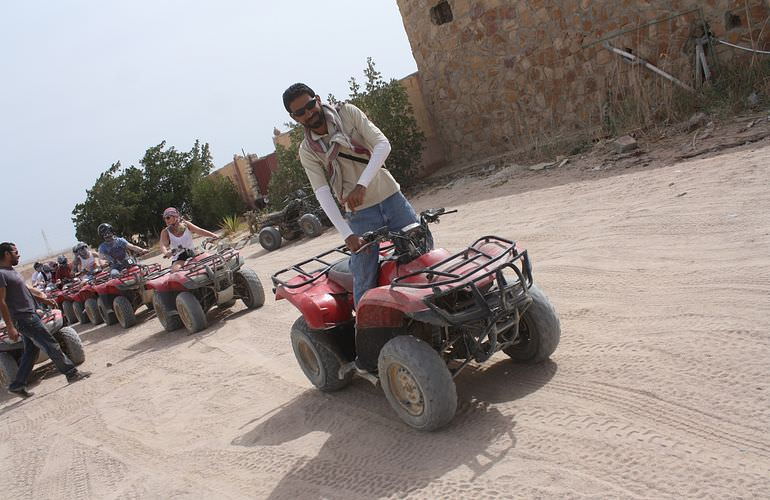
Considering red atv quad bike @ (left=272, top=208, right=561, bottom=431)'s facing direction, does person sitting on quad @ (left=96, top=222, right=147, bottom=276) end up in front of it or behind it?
behind

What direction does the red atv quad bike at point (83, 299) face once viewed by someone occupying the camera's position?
facing the viewer and to the right of the viewer

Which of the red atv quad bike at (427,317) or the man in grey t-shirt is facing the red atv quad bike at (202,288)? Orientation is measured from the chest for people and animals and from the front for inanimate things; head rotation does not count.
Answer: the man in grey t-shirt

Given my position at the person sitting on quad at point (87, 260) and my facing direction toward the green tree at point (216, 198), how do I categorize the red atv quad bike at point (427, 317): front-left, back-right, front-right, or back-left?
back-right

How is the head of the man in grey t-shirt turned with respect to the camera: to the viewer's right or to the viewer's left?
to the viewer's right

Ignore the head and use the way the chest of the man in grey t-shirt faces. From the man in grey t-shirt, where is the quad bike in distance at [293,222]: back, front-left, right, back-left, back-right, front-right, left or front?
front-left

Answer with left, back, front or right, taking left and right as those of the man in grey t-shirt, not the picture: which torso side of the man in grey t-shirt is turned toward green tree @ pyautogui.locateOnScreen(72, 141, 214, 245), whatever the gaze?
left

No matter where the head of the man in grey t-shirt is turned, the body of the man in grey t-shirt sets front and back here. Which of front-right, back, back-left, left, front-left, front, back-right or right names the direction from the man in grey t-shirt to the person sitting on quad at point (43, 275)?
left

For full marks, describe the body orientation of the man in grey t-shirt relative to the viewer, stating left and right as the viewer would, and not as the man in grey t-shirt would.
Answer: facing to the right of the viewer

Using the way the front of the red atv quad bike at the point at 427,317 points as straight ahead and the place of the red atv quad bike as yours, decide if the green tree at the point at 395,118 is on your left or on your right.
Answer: on your left
